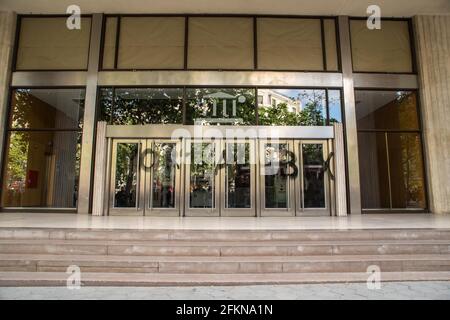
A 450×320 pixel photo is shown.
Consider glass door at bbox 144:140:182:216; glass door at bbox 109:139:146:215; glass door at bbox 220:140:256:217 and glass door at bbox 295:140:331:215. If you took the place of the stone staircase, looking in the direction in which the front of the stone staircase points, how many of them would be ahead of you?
0

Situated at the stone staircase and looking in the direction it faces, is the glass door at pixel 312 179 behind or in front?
behind

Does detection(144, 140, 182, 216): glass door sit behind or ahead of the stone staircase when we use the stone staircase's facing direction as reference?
behind

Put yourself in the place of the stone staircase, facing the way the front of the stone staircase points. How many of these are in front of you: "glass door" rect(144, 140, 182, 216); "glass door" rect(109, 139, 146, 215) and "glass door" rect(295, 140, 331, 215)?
0

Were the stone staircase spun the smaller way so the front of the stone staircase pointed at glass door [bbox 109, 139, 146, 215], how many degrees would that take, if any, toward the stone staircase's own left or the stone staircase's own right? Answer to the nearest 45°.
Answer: approximately 135° to the stone staircase's own right

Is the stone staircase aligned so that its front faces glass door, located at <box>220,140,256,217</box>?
no

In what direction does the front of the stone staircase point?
toward the camera

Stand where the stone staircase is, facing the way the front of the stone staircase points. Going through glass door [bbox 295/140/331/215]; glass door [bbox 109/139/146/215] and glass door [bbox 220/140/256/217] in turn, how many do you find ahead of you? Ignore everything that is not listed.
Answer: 0

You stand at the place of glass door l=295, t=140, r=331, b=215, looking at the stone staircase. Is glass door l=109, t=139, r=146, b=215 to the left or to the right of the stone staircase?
right

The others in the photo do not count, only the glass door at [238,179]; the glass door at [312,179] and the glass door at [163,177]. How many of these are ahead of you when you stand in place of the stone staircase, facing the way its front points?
0
